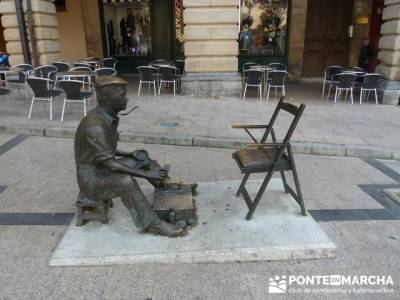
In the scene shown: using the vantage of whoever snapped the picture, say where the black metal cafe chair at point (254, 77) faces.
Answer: facing away from the viewer

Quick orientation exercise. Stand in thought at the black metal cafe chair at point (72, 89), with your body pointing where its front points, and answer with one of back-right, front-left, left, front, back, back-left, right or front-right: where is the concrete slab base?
back-right

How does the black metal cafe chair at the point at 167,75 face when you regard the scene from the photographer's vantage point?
facing away from the viewer

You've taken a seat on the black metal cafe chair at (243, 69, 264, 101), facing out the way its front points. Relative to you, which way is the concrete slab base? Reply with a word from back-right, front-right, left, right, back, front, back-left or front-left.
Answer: back

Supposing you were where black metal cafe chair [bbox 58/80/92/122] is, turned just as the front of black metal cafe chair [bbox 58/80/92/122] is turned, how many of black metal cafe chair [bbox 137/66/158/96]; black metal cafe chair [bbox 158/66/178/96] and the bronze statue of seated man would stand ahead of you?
2

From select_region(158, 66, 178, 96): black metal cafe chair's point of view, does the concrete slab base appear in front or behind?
behind

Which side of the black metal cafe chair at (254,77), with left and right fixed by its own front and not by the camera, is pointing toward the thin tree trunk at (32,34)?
left

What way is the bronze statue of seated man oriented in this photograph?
to the viewer's right

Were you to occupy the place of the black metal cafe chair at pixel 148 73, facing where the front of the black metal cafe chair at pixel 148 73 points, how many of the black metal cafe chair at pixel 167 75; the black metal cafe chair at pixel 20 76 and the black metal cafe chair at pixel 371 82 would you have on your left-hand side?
1

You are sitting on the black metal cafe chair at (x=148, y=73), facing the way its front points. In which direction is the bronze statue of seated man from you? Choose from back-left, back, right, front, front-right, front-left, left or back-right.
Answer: back

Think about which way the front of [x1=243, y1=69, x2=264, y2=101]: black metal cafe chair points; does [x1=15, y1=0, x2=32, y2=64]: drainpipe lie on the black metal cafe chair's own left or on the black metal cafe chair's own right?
on the black metal cafe chair's own left

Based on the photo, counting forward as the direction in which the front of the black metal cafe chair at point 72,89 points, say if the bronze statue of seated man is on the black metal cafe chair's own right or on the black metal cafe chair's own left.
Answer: on the black metal cafe chair's own right

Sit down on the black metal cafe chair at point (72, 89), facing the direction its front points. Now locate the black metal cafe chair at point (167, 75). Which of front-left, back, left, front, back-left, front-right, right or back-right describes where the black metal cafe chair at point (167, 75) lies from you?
front

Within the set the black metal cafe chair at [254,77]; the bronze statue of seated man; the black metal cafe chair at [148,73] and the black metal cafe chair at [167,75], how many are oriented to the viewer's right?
1

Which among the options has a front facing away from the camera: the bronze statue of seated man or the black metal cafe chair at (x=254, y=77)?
the black metal cafe chair

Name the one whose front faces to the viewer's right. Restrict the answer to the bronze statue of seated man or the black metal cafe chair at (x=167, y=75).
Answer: the bronze statue of seated man

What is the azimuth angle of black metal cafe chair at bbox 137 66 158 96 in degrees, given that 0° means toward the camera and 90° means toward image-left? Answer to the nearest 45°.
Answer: approximately 180°

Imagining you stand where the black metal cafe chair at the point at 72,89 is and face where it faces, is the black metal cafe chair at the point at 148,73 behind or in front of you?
in front
